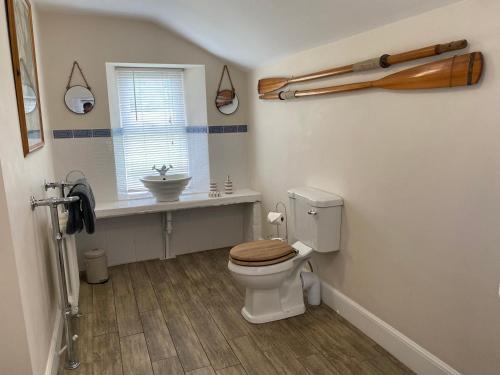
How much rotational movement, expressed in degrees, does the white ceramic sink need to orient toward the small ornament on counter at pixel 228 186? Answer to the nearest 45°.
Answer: approximately 90° to its left

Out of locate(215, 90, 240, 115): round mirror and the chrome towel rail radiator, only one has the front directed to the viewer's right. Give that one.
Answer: the chrome towel rail radiator

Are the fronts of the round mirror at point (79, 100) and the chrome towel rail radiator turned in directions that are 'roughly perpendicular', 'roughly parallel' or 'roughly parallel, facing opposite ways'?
roughly perpendicular

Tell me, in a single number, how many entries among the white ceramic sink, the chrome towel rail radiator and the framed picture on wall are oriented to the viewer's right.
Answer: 2

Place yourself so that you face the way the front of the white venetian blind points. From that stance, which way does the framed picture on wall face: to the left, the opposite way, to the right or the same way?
to the left

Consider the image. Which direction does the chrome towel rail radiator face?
to the viewer's right

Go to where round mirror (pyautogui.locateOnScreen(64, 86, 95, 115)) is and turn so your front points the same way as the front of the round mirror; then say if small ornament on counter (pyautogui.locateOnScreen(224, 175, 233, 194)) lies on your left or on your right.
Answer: on your left

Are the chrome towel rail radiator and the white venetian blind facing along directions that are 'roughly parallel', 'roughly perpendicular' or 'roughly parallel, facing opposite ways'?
roughly perpendicular

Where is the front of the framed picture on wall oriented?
to the viewer's right

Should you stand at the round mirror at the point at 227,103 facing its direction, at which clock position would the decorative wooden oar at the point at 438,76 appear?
The decorative wooden oar is roughly at 11 o'clock from the round mirror.
